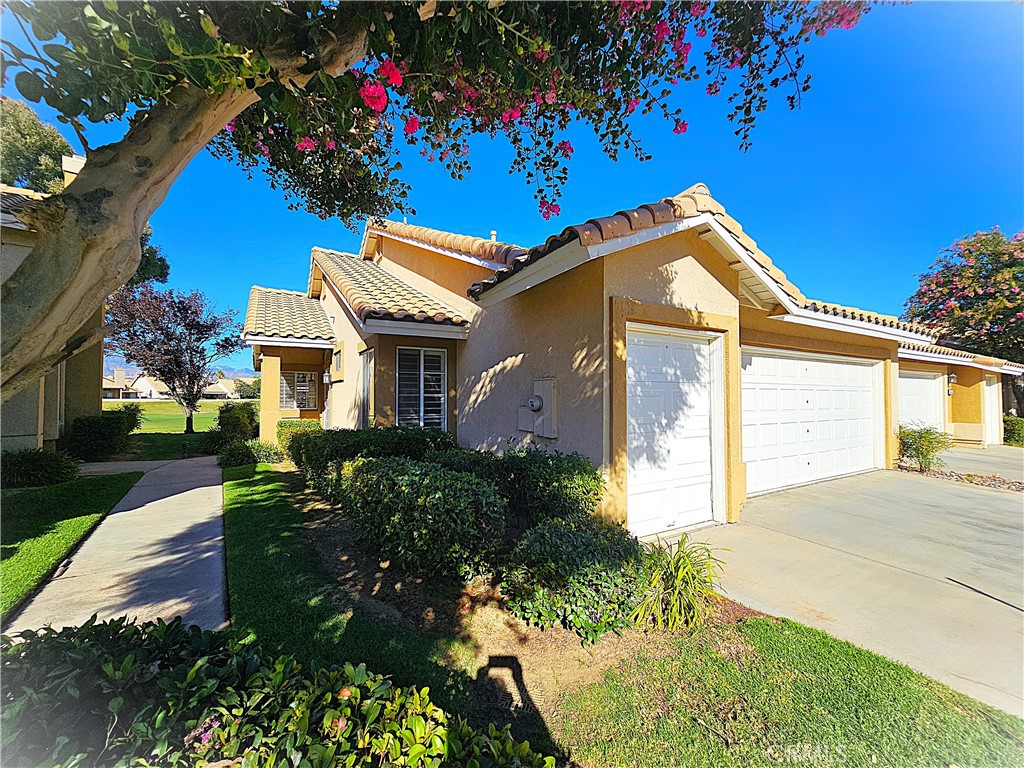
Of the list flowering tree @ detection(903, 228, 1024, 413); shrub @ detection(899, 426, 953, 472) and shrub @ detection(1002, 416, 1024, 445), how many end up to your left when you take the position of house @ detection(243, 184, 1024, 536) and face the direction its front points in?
3

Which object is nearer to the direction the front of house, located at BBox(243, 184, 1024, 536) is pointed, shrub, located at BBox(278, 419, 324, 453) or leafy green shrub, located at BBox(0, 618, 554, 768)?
the leafy green shrub

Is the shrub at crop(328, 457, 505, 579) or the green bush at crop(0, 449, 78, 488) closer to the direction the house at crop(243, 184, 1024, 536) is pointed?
the shrub

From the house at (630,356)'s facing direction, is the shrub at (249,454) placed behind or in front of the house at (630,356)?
behind

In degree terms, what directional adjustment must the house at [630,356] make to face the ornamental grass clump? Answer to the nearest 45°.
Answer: approximately 45° to its right

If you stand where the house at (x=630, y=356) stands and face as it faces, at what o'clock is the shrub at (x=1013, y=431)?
The shrub is roughly at 9 o'clock from the house.

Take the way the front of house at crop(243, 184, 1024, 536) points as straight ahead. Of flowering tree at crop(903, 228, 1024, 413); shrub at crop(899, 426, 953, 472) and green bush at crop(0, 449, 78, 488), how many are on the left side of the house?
2

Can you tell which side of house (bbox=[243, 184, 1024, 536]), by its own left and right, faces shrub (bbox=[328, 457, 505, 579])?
right

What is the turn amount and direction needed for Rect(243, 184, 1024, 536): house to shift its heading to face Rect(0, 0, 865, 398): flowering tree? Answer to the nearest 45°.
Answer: approximately 45° to its right

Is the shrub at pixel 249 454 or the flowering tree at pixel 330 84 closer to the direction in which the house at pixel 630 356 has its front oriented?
the flowering tree

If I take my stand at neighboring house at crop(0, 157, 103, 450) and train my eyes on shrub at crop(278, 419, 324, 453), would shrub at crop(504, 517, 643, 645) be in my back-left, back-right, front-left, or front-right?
front-right

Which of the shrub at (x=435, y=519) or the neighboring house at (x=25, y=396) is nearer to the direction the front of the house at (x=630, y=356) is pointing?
the shrub

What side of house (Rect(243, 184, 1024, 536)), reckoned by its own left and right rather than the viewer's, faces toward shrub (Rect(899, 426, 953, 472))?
left

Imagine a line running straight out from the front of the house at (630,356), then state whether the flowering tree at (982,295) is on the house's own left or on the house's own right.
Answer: on the house's own left

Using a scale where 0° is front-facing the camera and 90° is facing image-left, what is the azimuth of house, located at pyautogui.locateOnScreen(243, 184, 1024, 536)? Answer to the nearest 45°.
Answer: approximately 315°
